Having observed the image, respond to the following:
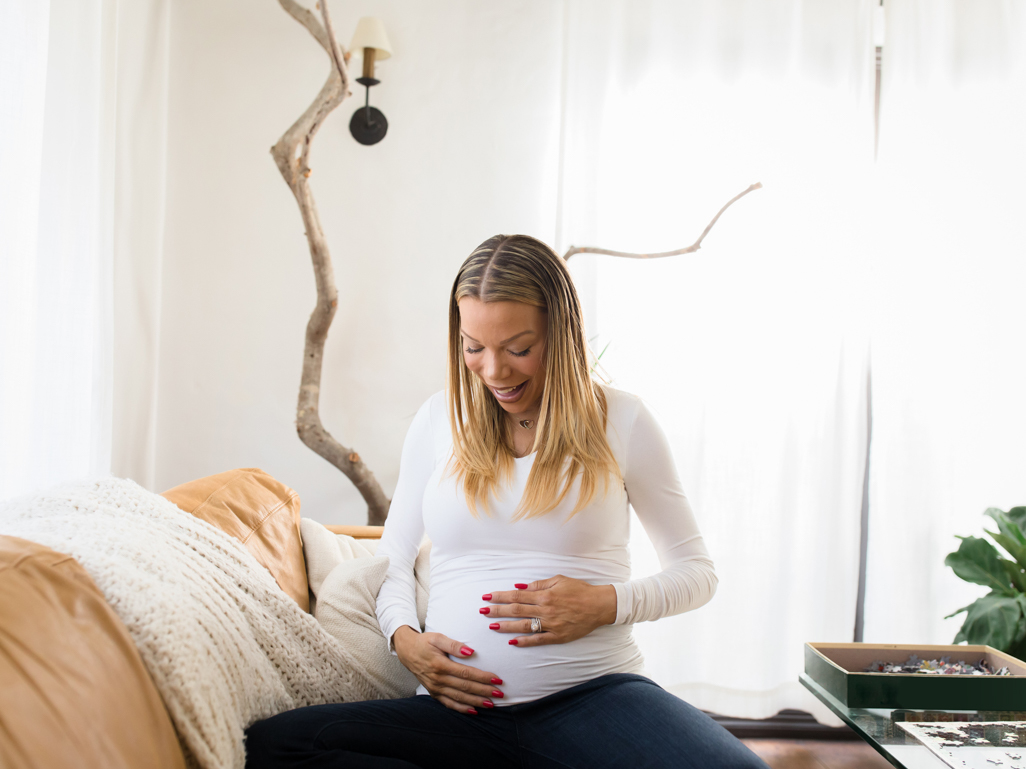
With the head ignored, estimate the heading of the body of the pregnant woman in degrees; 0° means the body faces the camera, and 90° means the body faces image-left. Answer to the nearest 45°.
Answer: approximately 0°

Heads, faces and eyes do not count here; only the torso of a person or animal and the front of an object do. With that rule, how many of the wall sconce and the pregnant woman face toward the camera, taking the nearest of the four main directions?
2

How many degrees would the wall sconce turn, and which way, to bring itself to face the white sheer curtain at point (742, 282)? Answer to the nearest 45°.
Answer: approximately 90° to its left

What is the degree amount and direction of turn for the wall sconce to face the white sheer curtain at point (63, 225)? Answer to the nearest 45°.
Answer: approximately 45° to its right

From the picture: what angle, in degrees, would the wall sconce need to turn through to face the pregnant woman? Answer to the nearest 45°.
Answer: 0° — it already faces them

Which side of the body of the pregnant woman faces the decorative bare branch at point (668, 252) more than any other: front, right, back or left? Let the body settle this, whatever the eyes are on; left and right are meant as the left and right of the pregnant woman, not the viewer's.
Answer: back

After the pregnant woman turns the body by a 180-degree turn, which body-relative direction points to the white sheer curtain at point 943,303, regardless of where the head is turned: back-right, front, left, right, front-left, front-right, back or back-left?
front-right

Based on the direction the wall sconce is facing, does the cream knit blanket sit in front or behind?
in front

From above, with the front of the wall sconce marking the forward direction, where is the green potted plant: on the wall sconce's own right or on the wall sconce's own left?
on the wall sconce's own left
